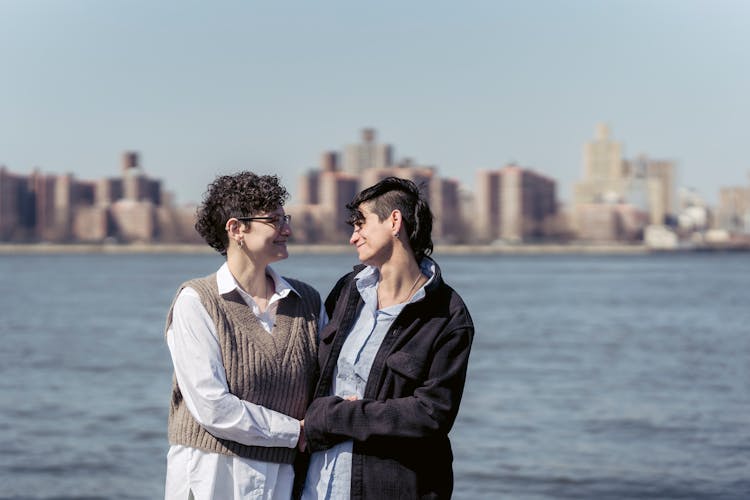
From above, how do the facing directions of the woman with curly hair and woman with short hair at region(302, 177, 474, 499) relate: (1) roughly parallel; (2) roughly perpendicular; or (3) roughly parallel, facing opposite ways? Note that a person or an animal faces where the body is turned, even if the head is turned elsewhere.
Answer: roughly perpendicular

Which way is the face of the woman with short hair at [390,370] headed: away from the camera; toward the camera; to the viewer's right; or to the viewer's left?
to the viewer's left

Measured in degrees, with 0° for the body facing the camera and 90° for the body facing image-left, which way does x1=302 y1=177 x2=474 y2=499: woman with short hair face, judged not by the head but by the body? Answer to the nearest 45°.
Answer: approximately 45°

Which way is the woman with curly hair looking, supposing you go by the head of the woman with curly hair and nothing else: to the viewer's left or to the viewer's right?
to the viewer's right

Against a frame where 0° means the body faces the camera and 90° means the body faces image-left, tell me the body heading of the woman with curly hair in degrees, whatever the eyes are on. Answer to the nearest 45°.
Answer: approximately 315°
